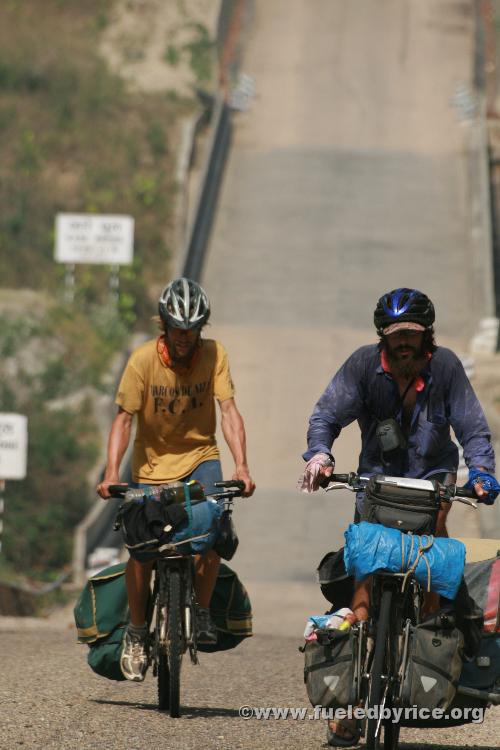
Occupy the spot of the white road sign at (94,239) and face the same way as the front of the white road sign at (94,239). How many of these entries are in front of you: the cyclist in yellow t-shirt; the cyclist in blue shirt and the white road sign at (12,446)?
3

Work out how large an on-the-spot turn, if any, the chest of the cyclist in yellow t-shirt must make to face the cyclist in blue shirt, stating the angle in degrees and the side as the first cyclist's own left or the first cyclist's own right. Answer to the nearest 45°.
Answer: approximately 45° to the first cyclist's own left

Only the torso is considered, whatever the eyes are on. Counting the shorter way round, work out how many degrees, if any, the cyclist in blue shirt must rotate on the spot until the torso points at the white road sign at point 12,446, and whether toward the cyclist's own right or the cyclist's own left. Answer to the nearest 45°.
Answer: approximately 135° to the cyclist's own right

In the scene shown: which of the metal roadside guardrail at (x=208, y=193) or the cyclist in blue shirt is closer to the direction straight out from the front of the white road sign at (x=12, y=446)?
the cyclist in blue shirt

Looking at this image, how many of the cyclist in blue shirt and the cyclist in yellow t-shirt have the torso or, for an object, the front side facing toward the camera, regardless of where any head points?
2

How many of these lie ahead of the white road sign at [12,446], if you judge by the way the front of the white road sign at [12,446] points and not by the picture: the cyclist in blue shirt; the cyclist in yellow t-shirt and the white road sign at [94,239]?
2

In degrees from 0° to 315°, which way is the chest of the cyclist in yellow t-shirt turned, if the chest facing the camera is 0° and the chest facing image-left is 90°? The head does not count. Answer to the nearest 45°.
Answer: approximately 0°

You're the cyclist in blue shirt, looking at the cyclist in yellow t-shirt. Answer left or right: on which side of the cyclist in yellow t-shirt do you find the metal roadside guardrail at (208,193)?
right

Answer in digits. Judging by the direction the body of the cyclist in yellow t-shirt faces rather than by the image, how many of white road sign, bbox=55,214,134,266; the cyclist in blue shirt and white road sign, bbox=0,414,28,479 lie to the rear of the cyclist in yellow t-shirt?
2

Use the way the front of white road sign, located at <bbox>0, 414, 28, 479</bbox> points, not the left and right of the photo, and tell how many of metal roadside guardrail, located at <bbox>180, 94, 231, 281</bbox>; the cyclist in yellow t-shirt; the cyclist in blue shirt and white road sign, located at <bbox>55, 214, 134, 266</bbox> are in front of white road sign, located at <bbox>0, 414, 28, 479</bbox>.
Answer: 2
